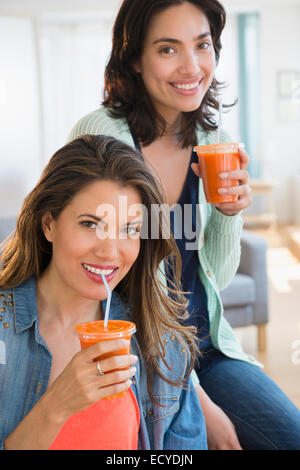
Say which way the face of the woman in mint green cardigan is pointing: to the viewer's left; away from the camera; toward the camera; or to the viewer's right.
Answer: toward the camera

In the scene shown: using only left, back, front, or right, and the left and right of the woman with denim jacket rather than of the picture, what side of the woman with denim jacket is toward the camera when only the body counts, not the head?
front

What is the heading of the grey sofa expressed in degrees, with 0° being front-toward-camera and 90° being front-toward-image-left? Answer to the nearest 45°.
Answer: approximately 0°

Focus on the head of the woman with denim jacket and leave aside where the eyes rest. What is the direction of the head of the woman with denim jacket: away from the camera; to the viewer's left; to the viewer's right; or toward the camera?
toward the camera

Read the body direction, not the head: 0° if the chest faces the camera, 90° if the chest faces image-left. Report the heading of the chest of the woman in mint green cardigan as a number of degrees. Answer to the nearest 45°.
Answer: approximately 315°

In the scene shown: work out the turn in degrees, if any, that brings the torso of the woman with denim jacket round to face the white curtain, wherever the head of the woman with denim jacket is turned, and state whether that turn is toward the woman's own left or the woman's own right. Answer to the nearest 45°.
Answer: approximately 180°
